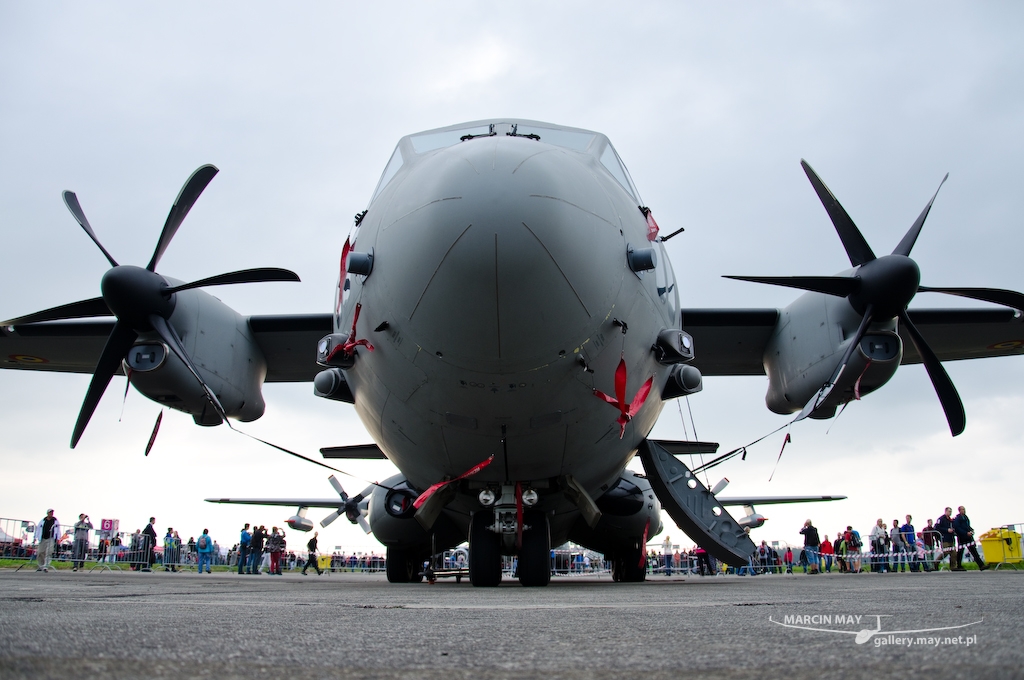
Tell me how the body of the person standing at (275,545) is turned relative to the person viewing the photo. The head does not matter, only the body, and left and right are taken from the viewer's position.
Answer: facing away from the viewer

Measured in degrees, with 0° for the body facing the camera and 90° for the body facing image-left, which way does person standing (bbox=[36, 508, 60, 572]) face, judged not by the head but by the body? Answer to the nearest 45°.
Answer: approximately 0°

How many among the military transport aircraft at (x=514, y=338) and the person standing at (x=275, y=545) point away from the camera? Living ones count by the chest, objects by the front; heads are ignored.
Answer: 1

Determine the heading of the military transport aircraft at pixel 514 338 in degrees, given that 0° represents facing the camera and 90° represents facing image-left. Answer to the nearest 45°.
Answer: approximately 0°

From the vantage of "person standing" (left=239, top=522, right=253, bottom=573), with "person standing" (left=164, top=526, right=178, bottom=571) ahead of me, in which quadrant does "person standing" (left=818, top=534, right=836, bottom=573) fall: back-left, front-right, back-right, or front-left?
back-right

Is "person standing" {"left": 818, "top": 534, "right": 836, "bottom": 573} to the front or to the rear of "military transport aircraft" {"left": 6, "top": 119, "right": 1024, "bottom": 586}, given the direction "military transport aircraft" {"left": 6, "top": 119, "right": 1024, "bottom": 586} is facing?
to the rear

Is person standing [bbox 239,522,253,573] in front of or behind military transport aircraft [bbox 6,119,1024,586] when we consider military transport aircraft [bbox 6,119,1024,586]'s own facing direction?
behind

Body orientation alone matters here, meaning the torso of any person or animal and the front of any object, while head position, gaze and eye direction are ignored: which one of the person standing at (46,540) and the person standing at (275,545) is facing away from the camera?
the person standing at (275,545)
